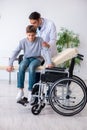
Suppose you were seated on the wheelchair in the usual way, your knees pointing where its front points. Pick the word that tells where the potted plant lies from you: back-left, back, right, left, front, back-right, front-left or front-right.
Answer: right

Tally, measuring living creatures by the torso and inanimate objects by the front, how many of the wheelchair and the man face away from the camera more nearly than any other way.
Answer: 0

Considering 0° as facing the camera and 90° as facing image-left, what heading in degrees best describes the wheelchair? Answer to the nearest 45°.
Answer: approximately 90°

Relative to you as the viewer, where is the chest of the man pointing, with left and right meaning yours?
facing the viewer and to the left of the viewer

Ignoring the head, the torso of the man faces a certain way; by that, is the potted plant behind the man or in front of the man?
behind
